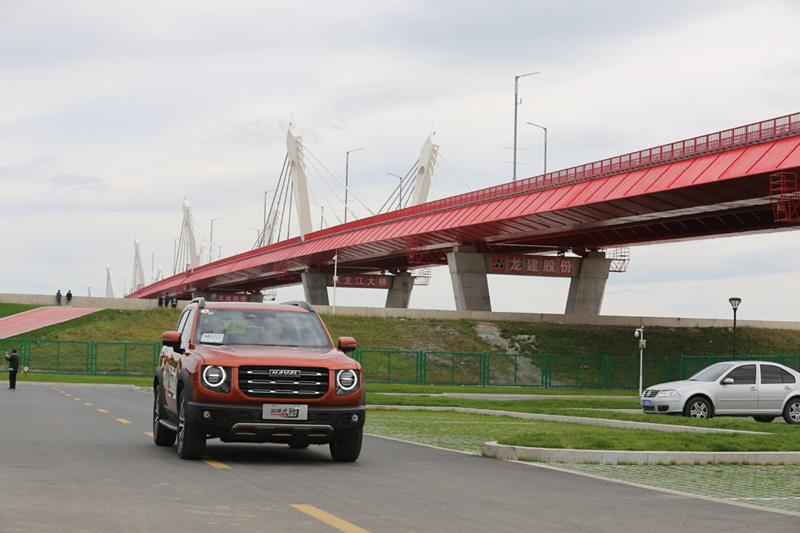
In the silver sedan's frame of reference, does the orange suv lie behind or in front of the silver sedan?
in front

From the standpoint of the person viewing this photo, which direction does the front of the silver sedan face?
facing the viewer and to the left of the viewer

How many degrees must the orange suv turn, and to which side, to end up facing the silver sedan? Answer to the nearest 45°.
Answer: approximately 135° to its left

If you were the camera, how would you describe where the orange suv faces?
facing the viewer

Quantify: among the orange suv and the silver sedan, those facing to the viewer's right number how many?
0
